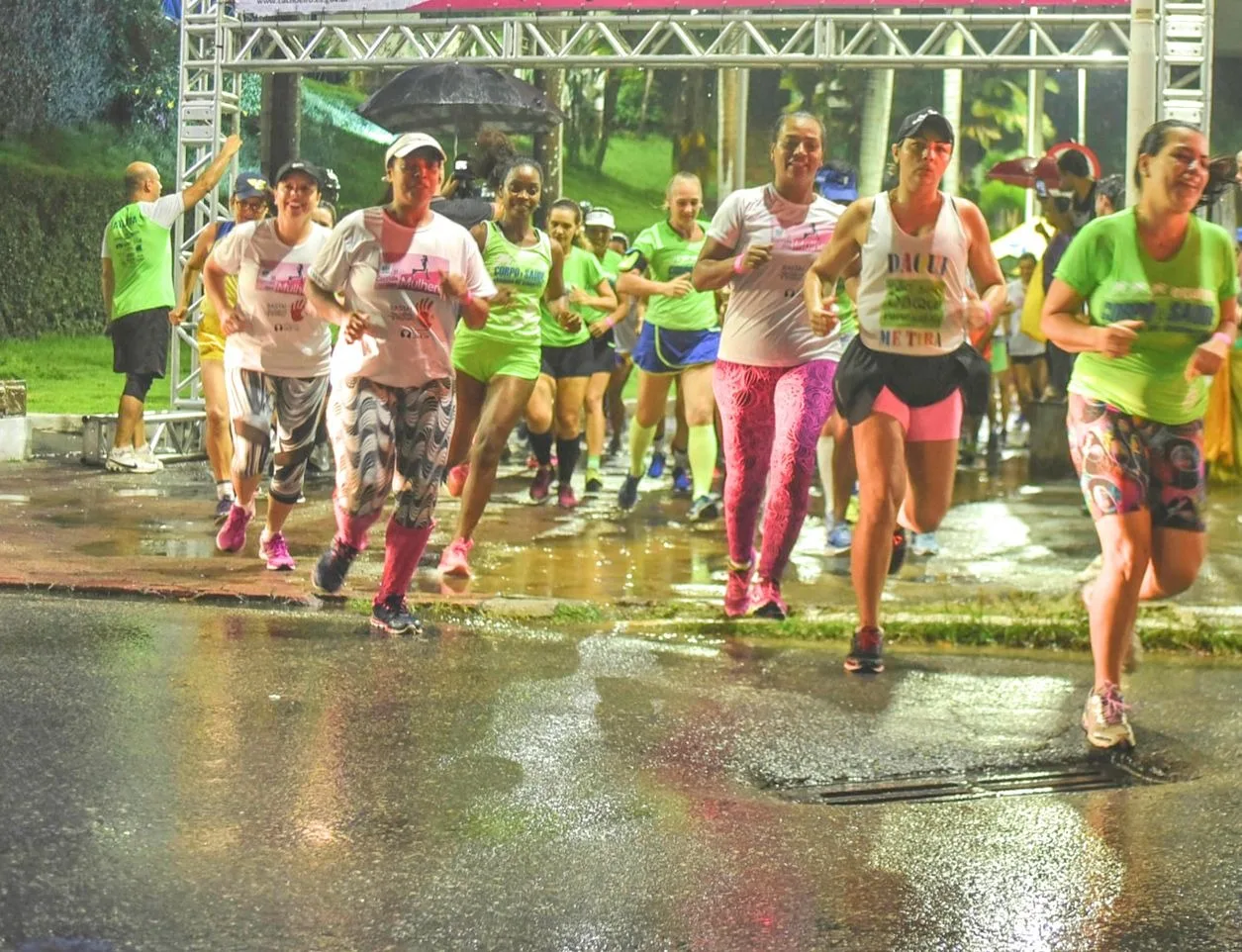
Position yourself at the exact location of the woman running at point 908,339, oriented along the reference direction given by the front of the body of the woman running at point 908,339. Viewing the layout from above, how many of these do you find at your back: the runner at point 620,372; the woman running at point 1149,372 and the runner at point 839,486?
2

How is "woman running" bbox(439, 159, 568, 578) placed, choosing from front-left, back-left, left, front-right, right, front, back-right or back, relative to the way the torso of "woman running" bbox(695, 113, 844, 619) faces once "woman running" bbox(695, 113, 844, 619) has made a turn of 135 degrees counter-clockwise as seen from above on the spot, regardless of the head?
left

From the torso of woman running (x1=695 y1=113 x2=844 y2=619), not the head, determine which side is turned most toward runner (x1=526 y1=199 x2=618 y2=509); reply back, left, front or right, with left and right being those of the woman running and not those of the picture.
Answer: back

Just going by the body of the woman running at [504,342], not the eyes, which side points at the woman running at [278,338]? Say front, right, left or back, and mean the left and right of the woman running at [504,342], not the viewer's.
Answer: right

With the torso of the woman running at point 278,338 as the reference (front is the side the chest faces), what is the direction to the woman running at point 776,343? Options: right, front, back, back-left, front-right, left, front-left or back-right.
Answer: front-left

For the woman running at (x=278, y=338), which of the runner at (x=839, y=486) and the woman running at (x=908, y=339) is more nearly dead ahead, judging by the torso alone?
the woman running

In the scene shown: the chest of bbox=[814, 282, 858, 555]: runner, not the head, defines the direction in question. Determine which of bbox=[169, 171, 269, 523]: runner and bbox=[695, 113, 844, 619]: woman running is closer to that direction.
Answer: the woman running

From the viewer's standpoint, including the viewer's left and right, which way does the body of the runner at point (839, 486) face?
facing the viewer

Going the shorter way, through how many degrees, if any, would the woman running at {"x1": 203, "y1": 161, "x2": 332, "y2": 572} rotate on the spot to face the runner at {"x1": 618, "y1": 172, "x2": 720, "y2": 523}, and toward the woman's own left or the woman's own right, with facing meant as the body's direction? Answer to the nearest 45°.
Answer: approximately 135° to the woman's own left

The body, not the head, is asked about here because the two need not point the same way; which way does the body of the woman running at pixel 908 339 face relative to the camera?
toward the camera
